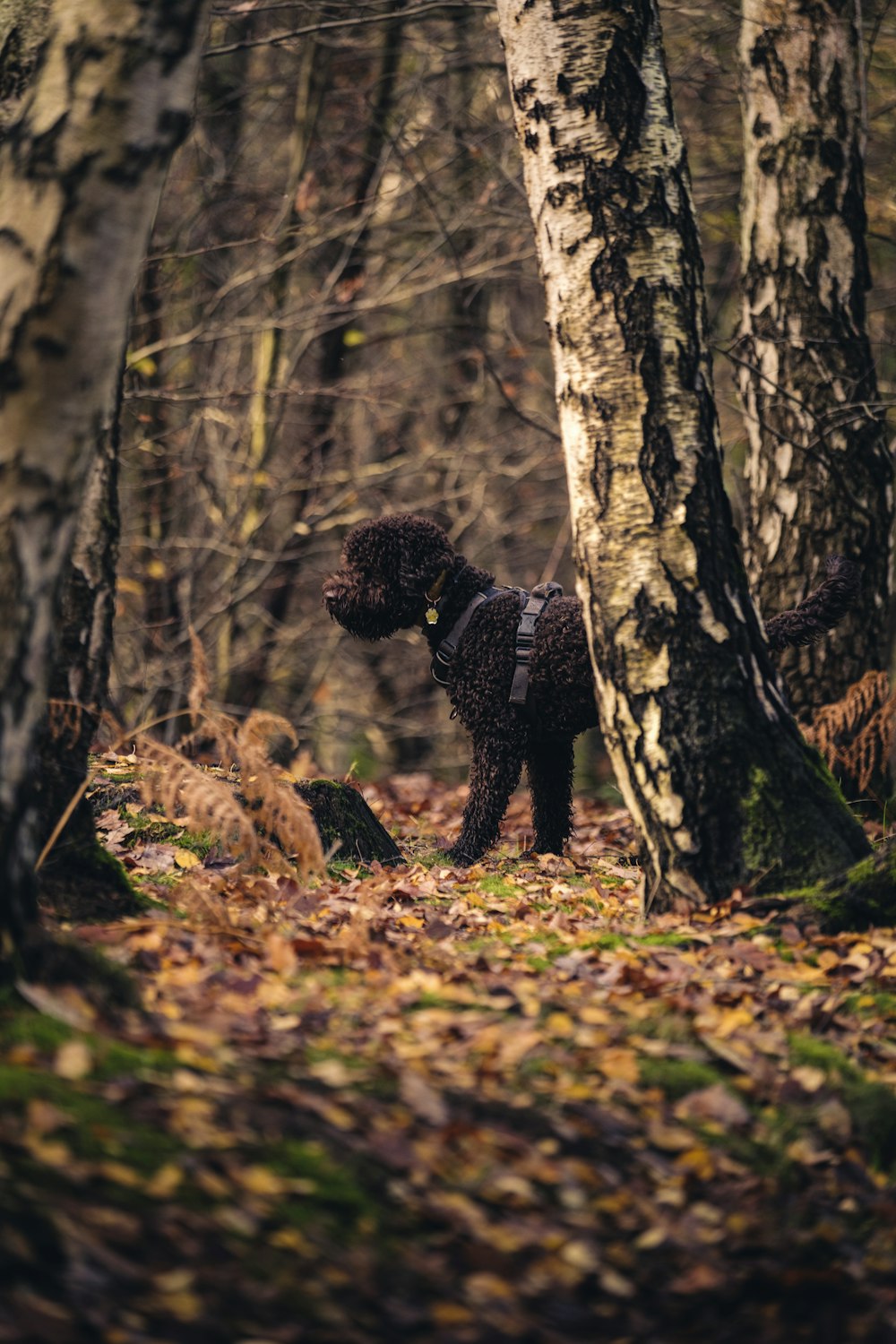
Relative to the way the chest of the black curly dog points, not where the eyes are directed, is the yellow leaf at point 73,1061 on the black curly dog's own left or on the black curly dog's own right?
on the black curly dog's own left

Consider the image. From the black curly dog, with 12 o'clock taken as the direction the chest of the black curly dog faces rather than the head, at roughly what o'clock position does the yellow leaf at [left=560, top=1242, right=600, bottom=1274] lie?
The yellow leaf is roughly at 9 o'clock from the black curly dog.

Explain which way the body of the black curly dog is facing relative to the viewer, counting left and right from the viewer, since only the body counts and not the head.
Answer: facing to the left of the viewer

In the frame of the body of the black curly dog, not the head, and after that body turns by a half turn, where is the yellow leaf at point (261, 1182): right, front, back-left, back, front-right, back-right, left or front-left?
right

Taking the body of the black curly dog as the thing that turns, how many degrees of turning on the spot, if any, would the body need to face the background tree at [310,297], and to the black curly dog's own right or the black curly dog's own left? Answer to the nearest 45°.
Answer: approximately 90° to the black curly dog's own right

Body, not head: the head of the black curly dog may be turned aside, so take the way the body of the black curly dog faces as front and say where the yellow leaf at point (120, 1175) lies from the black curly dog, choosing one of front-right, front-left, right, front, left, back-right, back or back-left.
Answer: left

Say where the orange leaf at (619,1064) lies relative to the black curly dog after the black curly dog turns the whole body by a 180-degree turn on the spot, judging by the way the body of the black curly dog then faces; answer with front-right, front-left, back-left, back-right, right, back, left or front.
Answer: right

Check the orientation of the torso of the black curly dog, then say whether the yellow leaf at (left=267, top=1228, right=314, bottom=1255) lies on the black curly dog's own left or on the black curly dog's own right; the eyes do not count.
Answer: on the black curly dog's own left
